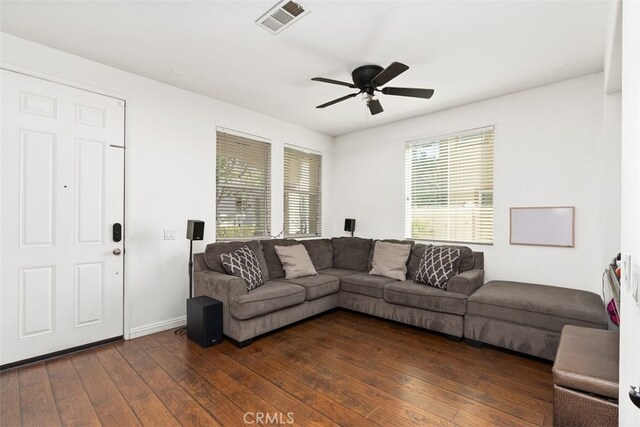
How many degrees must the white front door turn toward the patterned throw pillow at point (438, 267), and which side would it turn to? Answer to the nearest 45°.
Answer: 0° — it already faces it

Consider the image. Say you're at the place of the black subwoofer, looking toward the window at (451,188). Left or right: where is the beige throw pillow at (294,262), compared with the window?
left

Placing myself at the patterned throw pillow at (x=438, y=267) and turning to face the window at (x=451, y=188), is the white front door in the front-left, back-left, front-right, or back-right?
back-left

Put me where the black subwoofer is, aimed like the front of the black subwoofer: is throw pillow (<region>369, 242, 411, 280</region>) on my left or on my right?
on my left

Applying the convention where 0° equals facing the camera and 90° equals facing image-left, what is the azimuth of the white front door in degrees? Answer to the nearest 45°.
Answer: approximately 315°

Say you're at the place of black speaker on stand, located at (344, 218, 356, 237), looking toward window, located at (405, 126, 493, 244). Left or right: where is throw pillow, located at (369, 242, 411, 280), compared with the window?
right

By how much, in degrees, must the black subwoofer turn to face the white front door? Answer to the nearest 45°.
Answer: approximately 135° to its right

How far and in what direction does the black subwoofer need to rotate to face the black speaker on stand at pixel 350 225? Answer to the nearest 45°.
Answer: approximately 90° to its left
